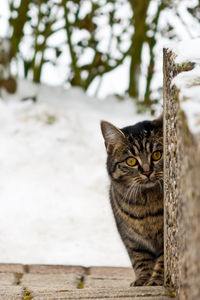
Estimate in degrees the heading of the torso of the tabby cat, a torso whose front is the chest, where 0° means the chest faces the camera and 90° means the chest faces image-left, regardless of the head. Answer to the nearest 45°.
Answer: approximately 0°
